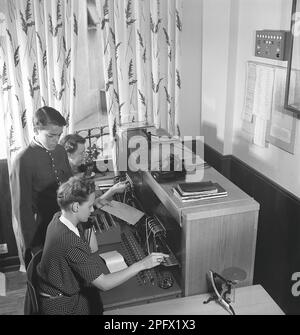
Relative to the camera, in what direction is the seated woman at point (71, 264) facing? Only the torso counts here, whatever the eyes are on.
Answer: to the viewer's right

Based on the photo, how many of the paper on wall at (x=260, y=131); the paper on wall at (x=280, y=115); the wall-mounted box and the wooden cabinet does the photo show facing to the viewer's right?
0

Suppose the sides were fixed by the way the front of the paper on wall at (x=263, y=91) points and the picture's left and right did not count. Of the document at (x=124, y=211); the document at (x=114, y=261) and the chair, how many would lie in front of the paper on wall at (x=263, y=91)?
3

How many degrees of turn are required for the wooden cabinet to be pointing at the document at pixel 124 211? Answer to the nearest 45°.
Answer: approximately 45° to its right

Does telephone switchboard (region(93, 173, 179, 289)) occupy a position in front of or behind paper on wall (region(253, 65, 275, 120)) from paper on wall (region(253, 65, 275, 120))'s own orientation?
in front

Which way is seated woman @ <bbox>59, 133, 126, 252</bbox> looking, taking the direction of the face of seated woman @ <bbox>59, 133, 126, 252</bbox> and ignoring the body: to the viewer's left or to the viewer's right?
to the viewer's right

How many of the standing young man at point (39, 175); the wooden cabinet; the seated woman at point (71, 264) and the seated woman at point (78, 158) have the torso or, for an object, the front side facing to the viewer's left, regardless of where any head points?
1

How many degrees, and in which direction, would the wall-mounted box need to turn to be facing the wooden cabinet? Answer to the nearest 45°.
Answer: approximately 45° to its left

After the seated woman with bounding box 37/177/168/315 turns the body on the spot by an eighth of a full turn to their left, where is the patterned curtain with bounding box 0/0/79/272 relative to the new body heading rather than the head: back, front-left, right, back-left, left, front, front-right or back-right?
front-left

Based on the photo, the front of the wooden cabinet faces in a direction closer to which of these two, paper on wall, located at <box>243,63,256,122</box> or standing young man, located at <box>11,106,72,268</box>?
the standing young man

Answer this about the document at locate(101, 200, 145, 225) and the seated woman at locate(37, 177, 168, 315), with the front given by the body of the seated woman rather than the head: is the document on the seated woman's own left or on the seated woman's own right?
on the seated woman's own left

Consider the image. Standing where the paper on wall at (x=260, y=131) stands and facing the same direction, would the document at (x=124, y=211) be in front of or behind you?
in front

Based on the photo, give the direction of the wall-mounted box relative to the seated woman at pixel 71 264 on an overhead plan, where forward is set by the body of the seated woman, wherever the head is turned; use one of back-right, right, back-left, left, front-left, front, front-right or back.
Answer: front-left

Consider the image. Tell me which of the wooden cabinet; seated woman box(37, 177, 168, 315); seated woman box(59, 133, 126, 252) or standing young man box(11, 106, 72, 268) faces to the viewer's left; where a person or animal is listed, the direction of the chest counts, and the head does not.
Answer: the wooden cabinet

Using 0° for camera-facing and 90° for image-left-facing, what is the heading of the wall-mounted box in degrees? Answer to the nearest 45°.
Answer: approximately 45°

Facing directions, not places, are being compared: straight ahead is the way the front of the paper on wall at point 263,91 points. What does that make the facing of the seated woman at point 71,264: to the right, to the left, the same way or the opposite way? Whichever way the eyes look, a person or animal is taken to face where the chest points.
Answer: the opposite way

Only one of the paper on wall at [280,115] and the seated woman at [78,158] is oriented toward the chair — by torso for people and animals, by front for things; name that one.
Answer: the paper on wall
